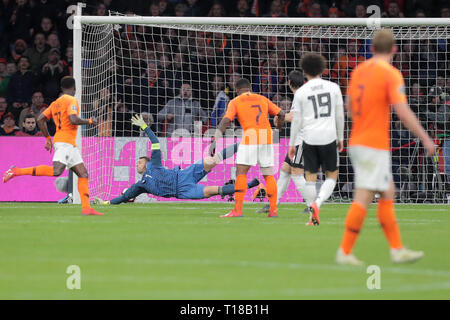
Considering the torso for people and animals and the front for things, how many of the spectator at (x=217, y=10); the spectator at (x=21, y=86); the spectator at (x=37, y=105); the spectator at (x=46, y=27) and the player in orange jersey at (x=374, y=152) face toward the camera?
4

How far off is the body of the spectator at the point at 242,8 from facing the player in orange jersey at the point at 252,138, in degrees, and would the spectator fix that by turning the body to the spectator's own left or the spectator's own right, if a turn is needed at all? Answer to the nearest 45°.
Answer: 0° — they already face them

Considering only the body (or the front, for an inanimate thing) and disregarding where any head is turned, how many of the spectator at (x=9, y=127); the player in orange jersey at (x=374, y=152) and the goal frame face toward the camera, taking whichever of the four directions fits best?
2

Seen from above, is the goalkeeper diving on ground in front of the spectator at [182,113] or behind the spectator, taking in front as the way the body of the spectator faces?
in front

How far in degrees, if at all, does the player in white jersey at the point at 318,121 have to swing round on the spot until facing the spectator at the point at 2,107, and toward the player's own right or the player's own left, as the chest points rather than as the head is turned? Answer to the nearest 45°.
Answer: approximately 45° to the player's own left

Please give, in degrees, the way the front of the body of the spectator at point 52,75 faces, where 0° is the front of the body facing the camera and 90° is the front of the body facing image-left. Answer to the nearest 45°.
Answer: approximately 0°

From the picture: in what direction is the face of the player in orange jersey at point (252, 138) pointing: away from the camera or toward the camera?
away from the camera

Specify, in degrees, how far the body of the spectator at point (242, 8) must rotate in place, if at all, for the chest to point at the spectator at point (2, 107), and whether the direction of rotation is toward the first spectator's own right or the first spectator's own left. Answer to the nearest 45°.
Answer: approximately 90° to the first spectator's own right

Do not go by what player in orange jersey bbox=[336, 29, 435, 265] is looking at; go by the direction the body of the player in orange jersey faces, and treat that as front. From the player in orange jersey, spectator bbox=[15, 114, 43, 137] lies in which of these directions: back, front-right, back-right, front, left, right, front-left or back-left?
left

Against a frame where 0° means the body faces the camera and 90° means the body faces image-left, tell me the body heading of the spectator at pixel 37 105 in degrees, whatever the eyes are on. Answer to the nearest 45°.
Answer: approximately 0°

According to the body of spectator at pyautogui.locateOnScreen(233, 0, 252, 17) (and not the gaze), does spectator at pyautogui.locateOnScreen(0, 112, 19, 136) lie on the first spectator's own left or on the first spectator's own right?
on the first spectator's own right

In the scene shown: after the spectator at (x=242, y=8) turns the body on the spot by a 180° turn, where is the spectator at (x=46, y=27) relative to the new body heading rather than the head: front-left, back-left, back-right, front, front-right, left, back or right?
left

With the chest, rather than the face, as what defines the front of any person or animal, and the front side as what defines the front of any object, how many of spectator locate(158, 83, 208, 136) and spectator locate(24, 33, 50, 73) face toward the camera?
2
